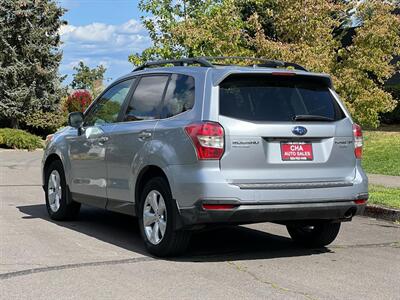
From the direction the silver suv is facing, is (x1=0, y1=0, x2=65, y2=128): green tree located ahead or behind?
ahead

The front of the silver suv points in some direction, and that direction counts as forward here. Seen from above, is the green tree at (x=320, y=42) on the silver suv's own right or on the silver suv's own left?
on the silver suv's own right

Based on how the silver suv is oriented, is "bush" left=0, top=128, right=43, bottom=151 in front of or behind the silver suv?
in front

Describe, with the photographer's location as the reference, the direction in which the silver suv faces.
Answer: facing away from the viewer and to the left of the viewer

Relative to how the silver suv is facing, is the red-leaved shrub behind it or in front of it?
in front

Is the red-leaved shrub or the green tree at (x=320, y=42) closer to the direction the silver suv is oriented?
the red-leaved shrub
